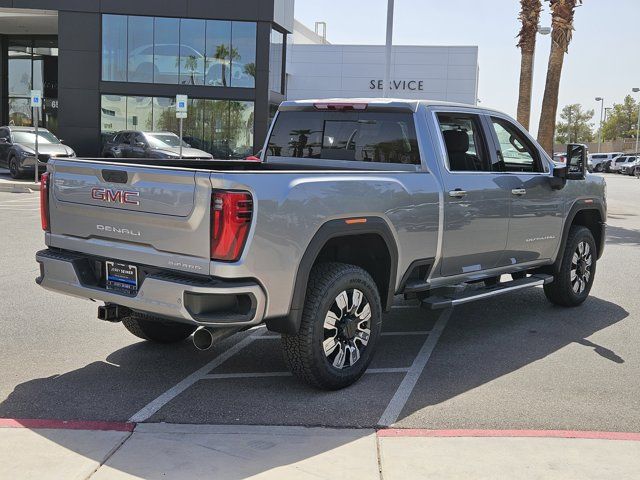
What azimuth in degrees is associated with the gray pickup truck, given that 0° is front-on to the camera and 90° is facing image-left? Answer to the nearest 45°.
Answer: approximately 225°

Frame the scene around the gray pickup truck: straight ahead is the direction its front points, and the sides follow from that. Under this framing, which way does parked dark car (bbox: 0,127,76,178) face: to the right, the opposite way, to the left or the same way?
to the right

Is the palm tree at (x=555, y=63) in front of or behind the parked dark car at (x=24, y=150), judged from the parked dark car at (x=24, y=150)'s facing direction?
in front

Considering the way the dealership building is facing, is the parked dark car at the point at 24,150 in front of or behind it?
in front

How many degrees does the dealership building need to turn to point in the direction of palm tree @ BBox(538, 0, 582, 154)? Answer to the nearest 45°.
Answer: approximately 45° to its left

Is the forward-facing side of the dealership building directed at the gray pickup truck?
yes

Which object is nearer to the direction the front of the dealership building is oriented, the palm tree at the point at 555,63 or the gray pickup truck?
the gray pickup truck

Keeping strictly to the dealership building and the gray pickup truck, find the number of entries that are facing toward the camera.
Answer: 1

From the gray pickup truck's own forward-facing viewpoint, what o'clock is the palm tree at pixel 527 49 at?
The palm tree is roughly at 11 o'clock from the gray pickup truck.

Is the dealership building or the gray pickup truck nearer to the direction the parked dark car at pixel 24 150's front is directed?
the gray pickup truck

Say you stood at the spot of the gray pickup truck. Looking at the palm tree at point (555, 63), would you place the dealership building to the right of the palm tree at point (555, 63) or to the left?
left

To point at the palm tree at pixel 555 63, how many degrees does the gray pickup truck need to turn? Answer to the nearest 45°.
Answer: approximately 45° to its left
